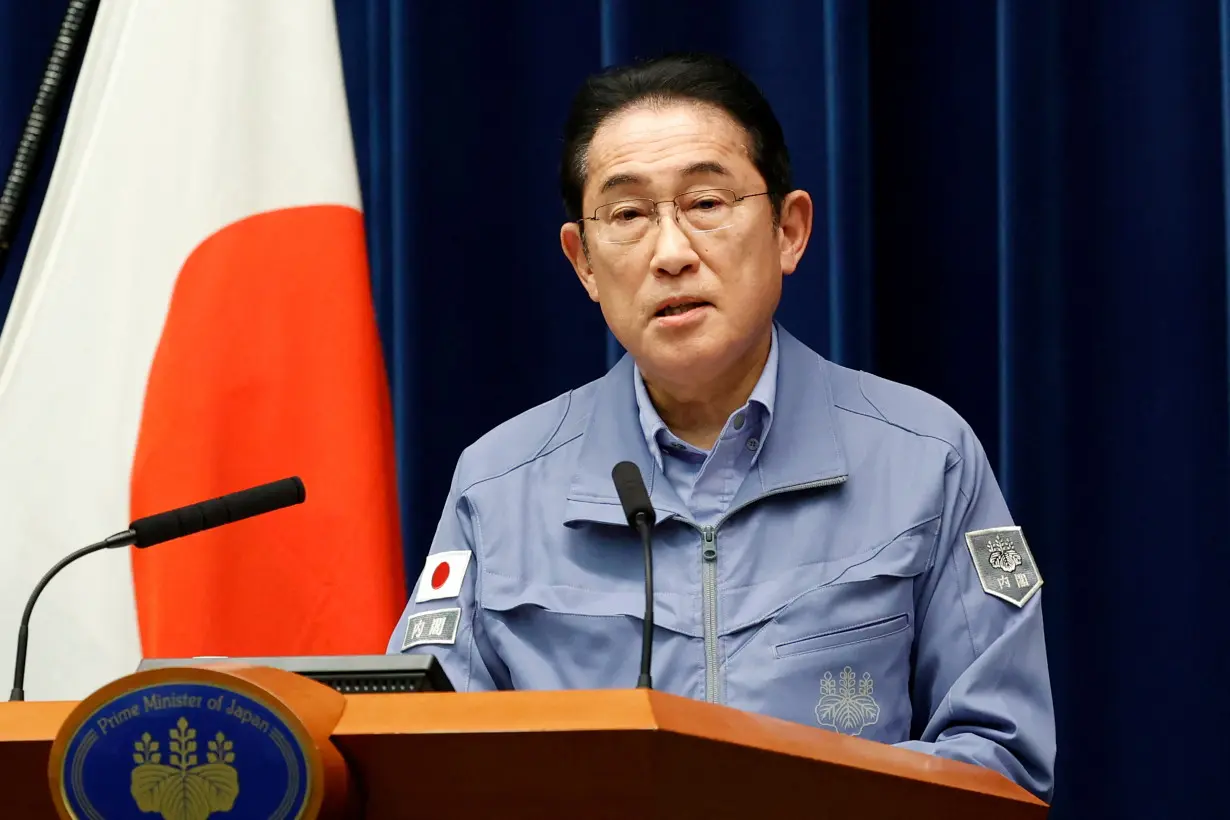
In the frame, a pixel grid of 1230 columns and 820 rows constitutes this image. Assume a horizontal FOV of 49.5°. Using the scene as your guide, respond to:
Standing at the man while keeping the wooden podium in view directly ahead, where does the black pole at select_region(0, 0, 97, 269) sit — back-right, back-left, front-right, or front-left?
back-right

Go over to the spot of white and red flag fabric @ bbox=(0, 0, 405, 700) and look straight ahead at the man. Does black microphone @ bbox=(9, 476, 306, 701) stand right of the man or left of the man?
right

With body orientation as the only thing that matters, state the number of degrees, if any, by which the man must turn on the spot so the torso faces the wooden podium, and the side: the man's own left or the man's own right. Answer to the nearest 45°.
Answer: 0° — they already face it

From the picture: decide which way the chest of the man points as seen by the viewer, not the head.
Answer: toward the camera

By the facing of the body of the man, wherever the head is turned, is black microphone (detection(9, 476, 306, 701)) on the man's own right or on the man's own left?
on the man's own right

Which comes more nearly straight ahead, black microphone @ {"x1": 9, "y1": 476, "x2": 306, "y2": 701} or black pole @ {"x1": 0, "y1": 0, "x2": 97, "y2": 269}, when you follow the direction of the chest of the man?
the black microphone

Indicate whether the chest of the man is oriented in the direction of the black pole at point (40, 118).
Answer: no

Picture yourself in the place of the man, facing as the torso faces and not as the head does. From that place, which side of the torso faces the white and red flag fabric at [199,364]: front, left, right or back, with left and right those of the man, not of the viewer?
right

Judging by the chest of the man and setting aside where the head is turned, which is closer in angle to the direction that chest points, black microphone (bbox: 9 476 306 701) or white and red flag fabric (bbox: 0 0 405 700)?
the black microphone
